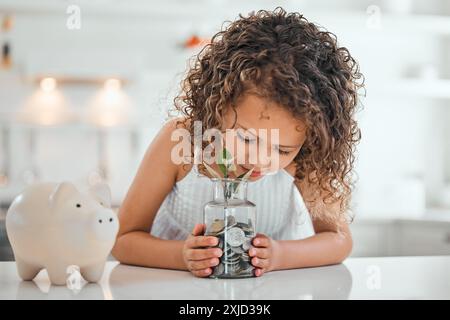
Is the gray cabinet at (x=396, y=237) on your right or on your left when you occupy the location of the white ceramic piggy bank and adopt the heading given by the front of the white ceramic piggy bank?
on your left

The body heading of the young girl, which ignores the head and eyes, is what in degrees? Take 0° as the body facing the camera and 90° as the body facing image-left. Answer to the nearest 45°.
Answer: approximately 0°

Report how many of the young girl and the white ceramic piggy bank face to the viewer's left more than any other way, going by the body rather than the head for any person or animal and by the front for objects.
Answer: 0

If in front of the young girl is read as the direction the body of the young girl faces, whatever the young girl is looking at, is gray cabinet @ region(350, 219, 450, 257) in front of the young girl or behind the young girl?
behind
